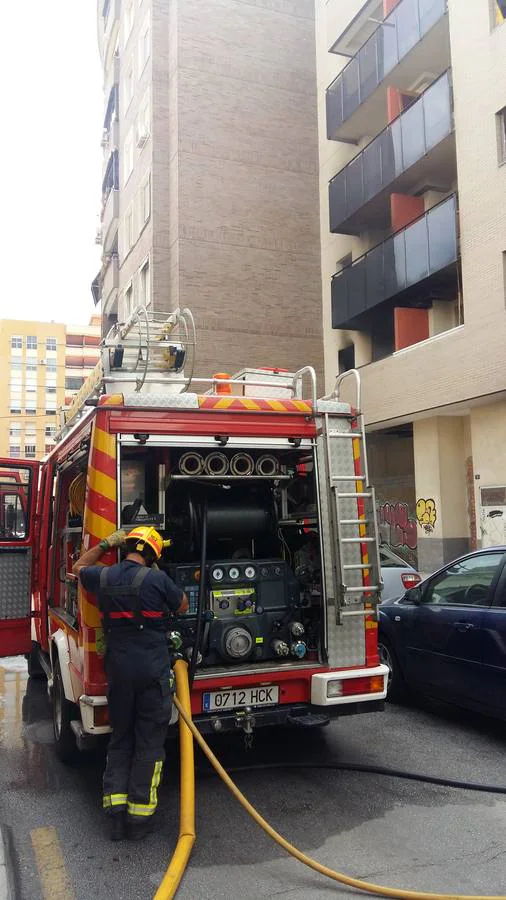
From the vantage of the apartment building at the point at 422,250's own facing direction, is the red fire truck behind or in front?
in front

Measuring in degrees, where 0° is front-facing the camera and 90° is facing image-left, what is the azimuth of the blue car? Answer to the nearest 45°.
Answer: approximately 135°

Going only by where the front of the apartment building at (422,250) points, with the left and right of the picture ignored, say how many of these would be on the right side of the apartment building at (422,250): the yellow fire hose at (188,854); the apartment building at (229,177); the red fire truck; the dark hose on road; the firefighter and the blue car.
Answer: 1

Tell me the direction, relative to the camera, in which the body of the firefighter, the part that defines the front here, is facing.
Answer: away from the camera

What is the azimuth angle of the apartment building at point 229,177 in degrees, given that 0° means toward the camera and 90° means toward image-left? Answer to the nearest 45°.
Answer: approximately 90°

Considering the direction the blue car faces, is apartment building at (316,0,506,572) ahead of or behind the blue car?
ahead

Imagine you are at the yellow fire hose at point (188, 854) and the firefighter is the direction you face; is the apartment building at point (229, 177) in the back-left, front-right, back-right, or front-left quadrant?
front-right

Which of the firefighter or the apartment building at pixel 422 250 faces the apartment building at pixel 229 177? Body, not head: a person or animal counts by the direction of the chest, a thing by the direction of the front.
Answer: the firefighter

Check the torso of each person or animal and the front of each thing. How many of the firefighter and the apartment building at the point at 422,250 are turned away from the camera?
1

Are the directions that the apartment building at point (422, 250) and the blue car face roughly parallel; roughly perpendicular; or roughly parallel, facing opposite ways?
roughly perpendicular

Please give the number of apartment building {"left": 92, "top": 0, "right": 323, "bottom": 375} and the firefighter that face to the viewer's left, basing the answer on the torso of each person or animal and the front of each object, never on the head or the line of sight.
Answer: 1

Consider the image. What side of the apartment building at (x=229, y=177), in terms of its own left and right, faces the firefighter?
left
